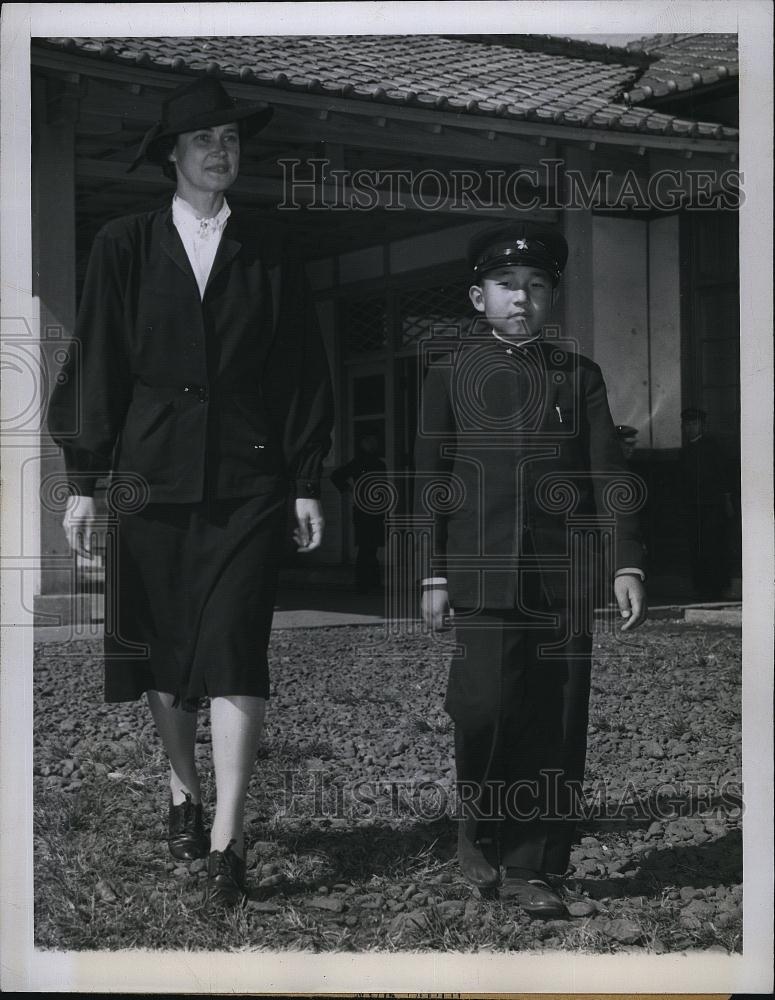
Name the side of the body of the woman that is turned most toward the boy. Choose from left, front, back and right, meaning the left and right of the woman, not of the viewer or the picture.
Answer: left

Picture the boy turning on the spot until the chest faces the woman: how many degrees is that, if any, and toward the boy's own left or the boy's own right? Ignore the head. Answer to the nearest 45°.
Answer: approximately 90° to the boy's own right

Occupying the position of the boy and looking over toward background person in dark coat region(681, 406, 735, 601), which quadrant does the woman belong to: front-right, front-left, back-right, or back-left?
back-left

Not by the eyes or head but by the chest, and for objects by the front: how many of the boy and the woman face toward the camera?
2

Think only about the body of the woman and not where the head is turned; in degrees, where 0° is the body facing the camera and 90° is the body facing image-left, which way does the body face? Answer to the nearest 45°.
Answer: approximately 0°
